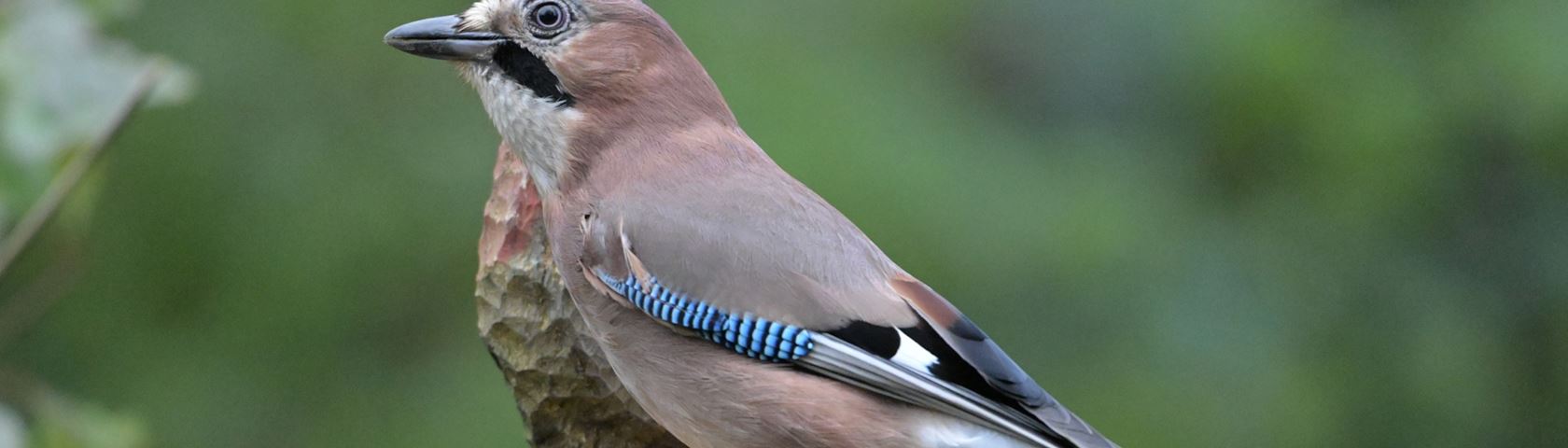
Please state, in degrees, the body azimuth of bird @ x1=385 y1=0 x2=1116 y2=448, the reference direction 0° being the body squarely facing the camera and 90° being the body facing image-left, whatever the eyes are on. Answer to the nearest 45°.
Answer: approximately 90°

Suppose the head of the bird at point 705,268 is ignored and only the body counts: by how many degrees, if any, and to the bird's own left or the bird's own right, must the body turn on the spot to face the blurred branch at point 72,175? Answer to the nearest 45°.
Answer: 0° — it already faces it

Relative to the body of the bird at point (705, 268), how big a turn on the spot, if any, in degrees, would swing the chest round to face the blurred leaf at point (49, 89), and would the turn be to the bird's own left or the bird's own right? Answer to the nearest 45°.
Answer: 0° — it already faces it

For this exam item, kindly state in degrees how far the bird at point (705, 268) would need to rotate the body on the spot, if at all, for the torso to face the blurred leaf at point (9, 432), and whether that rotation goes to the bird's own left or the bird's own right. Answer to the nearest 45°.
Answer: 0° — it already faces it
